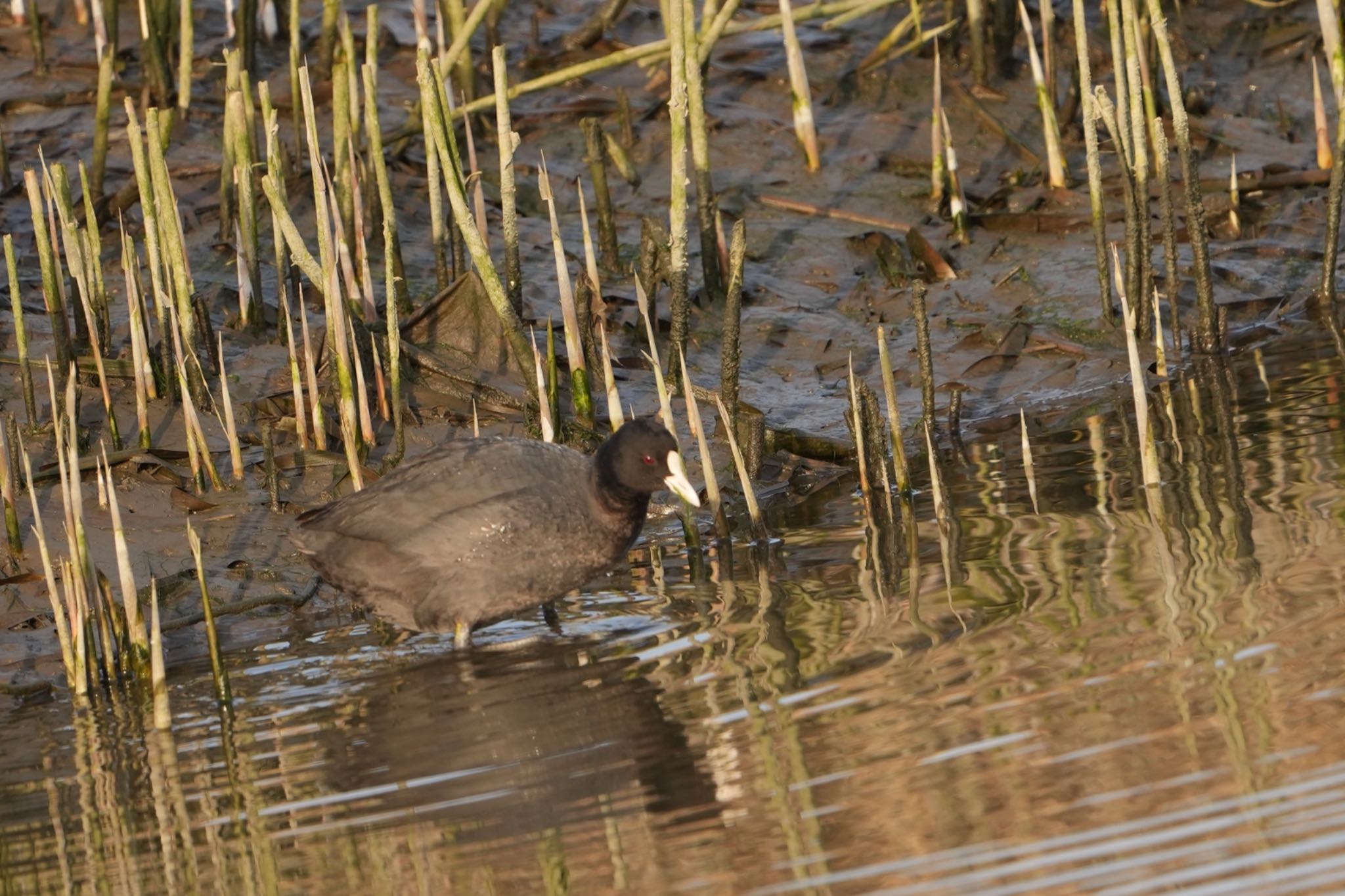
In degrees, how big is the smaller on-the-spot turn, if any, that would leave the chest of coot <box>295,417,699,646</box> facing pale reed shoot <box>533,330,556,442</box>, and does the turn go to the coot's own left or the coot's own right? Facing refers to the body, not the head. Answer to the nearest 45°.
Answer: approximately 90° to the coot's own left

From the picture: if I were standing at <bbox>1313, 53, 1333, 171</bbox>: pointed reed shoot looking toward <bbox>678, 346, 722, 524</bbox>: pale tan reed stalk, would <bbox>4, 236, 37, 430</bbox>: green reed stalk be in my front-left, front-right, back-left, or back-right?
front-right

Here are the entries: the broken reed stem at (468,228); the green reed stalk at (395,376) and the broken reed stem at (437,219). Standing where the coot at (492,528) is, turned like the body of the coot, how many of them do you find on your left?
3

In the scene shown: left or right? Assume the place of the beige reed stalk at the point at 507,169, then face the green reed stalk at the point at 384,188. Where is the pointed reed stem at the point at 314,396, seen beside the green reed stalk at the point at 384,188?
left

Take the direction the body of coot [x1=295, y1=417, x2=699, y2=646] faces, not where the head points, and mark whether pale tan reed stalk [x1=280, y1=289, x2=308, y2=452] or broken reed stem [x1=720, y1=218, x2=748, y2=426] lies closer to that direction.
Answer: the broken reed stem

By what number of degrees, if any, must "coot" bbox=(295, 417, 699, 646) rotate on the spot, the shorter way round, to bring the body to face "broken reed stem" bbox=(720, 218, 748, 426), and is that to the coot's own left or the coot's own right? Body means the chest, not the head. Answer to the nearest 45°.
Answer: approximately 45° to the coot's own left

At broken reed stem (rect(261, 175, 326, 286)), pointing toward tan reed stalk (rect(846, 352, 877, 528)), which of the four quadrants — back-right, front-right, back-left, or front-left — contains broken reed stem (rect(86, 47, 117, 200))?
back-left

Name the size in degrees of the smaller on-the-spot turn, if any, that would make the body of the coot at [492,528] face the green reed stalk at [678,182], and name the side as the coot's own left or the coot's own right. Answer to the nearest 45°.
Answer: approximately 45° to the coot's own left

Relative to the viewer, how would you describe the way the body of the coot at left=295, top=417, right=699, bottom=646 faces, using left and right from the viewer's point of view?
facing to the right of the viewer

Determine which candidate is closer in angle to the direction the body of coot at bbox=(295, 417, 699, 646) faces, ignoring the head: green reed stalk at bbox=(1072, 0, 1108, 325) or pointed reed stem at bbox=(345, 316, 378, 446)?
the green reed stalk

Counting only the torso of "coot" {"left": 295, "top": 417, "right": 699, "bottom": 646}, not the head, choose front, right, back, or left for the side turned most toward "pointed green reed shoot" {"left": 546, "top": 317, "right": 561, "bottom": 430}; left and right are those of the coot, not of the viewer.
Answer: left

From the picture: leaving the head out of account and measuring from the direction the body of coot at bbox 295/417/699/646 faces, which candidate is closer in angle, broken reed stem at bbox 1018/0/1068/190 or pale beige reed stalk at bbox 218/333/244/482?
the broken reed stem

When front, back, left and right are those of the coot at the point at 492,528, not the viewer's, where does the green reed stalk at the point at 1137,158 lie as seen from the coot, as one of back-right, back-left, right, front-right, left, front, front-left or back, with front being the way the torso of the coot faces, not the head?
front-left

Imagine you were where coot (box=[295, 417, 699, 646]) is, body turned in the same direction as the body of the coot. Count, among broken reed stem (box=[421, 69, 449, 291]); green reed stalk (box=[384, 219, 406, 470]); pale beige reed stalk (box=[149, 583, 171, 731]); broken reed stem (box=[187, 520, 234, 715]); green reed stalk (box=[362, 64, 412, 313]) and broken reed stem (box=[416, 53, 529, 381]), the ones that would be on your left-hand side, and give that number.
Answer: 4

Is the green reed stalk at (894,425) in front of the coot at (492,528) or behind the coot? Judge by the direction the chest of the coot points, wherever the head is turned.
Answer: in front

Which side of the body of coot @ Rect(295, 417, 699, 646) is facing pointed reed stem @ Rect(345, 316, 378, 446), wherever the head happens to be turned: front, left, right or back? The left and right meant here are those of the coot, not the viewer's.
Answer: left

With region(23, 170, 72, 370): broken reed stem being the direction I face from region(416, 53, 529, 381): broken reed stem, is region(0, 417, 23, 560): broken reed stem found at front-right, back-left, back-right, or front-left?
front-left

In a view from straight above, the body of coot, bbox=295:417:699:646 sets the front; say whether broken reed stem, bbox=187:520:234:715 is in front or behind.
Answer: behind
